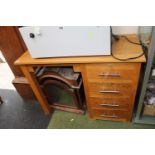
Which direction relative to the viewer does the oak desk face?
toward the camera
